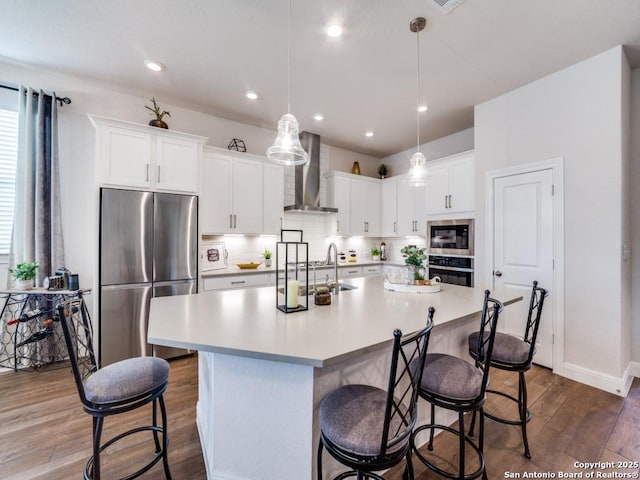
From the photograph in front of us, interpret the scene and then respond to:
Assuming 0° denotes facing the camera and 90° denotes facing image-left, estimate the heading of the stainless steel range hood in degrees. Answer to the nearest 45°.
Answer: approximately 315°

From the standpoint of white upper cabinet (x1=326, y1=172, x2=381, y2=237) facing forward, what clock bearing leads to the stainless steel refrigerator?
The stainless steel refrigerator is roughly at 3 o'clock from the white upper cabinet.

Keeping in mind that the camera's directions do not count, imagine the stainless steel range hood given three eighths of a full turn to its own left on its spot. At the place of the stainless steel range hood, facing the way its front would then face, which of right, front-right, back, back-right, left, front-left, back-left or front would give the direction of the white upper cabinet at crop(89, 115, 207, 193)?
back-left

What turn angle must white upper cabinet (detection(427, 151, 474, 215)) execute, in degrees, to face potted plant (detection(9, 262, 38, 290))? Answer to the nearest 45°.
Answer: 0° — it already faces it

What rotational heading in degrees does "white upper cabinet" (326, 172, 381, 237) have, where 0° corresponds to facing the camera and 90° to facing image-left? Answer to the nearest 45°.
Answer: approximately 315°
